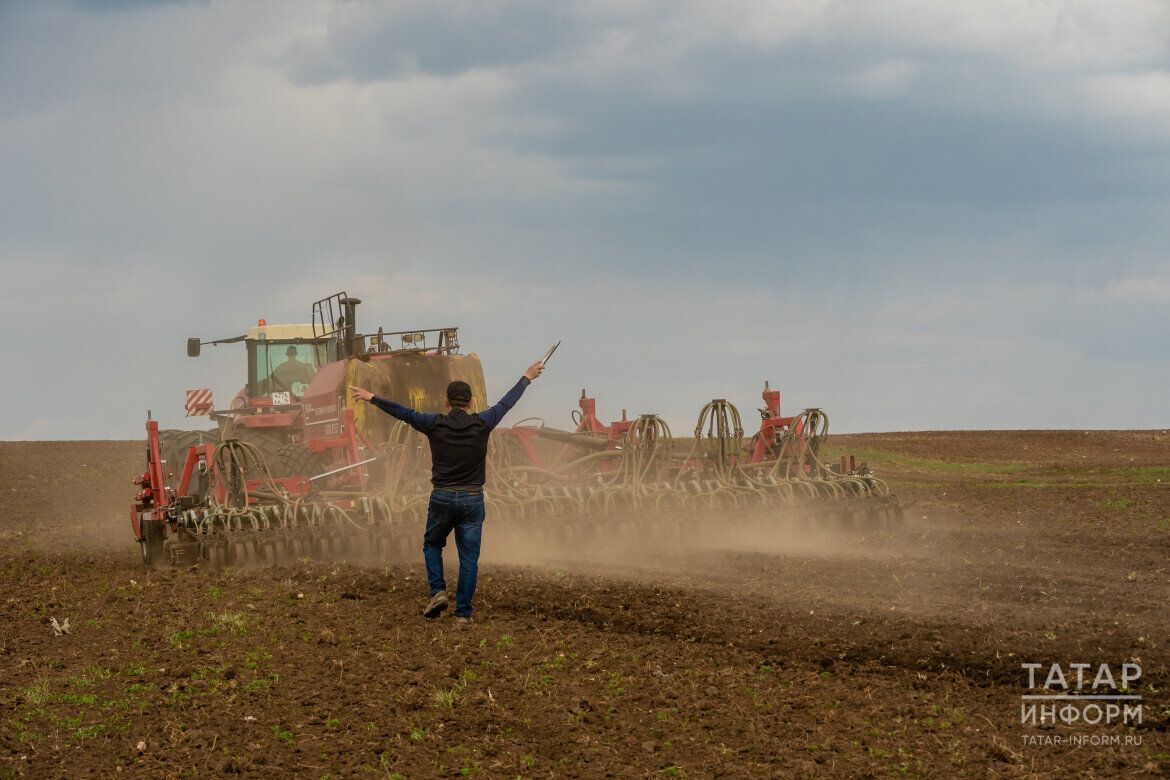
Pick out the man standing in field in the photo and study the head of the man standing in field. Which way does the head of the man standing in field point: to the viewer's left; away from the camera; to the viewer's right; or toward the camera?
away from the camera

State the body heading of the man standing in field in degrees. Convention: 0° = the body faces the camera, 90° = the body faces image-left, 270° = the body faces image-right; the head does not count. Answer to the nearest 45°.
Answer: approximately 180°
